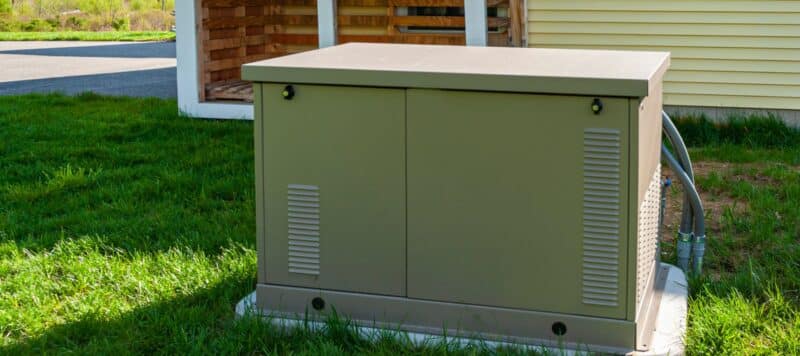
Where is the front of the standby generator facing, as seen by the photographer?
facing the viewer

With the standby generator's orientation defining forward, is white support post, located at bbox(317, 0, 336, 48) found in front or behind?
behind

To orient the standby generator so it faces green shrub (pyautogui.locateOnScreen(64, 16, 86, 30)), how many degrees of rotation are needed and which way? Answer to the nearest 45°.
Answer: approximately 180°

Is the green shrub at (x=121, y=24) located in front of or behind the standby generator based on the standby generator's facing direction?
behind

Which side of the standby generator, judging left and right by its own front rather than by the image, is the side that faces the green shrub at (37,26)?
back

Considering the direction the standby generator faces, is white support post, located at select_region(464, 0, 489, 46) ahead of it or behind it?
behind

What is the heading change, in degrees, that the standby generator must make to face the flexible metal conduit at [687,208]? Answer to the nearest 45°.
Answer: approximately 135° to its left
